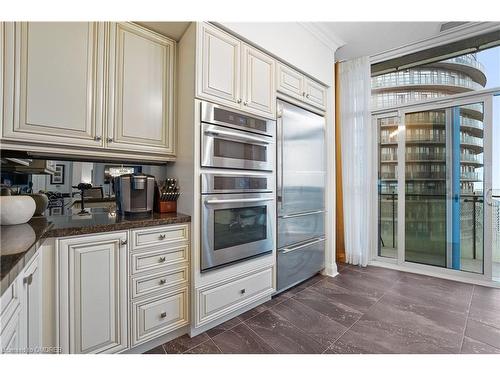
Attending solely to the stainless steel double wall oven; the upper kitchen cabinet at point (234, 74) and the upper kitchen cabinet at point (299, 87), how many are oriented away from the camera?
0

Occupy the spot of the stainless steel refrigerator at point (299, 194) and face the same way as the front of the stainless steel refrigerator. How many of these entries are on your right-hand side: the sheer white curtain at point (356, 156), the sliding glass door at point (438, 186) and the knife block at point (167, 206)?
1

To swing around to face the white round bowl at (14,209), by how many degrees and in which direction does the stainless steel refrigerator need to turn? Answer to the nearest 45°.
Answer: approximately 90° to its right

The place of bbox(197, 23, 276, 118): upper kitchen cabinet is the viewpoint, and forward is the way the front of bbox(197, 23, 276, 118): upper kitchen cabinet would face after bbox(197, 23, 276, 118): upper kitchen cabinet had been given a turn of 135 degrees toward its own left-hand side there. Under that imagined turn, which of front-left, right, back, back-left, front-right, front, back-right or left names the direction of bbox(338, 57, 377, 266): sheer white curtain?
front-right

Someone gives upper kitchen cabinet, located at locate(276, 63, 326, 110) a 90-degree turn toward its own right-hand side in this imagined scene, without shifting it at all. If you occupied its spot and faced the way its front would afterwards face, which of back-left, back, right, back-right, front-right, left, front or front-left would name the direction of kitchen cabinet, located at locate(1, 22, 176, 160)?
front

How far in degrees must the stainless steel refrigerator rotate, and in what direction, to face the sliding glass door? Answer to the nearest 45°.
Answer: approximately 90° to its left

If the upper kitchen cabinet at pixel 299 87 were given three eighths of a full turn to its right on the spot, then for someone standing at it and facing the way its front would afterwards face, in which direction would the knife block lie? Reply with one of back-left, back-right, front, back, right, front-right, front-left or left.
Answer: front-left

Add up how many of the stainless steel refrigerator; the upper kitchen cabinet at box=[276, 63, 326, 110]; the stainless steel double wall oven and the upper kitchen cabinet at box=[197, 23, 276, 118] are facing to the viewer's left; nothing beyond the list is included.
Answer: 0

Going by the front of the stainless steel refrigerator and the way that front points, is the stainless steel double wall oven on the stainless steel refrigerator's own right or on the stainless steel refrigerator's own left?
on the stainless steel refrigerator's own right

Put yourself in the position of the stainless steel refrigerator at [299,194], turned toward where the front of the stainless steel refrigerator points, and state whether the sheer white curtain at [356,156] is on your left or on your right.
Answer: on your left

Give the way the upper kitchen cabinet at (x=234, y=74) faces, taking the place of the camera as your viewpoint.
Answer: facing the viewer and to the right of the viewer
